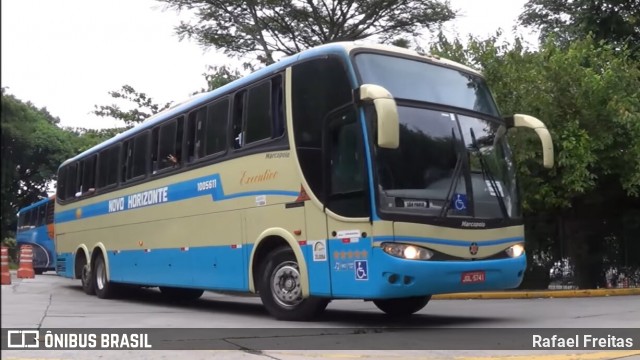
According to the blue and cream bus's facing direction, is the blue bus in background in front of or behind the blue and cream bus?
behind

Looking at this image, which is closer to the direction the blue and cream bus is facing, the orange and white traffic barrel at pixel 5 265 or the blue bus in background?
the orange and white traffic barrel

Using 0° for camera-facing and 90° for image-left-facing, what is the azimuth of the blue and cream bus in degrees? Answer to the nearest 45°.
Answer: approximately 315°

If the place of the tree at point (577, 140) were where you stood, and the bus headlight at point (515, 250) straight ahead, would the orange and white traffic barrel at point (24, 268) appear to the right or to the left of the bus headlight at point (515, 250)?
right

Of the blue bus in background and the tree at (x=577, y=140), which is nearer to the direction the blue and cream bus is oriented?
the tree

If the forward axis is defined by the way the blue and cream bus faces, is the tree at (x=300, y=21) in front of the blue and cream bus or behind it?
behind

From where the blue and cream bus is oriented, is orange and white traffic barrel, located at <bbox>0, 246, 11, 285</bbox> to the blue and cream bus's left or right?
on its right

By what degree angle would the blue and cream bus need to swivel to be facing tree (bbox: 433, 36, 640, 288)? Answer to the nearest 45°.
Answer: approximately 90° to its left
